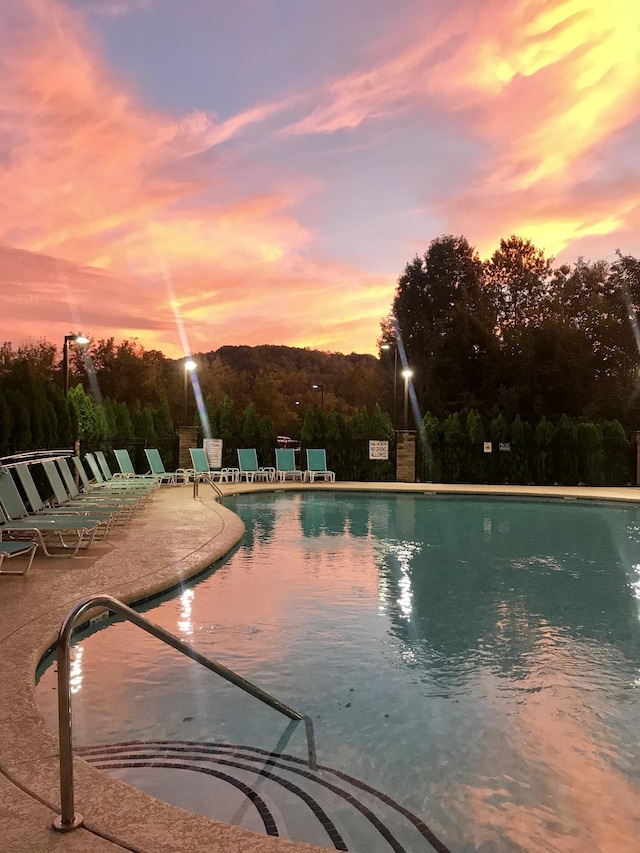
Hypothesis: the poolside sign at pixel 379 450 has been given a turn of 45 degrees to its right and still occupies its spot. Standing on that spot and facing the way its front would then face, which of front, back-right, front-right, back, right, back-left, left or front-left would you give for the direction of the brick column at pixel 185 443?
front-right

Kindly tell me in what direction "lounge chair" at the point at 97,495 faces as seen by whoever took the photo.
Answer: facing to the right of the viewer

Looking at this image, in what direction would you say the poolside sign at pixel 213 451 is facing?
toward the camera

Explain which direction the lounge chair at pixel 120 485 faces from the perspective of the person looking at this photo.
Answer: facing the viewer and to the right of the viewer

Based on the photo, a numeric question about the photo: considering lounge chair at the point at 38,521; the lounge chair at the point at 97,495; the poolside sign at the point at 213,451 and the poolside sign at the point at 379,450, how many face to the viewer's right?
2

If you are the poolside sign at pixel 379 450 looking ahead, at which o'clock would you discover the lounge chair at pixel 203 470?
The lounge chair is roughly at 2 o'clock from the poolside sign.

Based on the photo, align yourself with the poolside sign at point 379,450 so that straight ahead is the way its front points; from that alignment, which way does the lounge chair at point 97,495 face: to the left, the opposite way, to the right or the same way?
to the left

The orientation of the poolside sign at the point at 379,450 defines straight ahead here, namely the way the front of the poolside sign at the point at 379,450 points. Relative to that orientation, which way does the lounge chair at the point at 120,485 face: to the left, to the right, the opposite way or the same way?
to the left

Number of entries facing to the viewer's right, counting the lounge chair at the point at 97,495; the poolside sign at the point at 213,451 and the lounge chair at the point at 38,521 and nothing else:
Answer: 2

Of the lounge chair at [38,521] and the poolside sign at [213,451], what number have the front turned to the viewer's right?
1

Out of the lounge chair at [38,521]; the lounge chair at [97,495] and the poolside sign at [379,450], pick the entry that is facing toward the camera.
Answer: the poolside sign

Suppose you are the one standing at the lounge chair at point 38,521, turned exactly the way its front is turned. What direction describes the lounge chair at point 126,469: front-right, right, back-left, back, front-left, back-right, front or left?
left

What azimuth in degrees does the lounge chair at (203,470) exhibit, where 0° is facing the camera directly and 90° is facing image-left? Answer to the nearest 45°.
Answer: approximately 315°

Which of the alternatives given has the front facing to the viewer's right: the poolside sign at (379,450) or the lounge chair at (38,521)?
the lounge chair

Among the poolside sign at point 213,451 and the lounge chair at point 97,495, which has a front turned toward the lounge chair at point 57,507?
the poolside sign

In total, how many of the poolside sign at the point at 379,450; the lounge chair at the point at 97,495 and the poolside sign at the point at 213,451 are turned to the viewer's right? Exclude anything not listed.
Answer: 1

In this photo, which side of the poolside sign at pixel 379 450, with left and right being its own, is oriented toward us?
front
